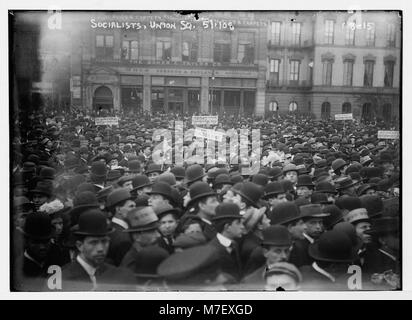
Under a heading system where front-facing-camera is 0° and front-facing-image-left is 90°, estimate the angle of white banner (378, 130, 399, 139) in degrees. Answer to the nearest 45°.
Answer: approximately 0°

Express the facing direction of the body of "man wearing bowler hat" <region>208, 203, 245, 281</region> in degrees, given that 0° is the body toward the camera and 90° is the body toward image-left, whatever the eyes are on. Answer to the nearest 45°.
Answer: approximately 315°

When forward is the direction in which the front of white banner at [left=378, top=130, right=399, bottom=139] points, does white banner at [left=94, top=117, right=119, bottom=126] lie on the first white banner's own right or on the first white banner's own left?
on the first white banner's own right
